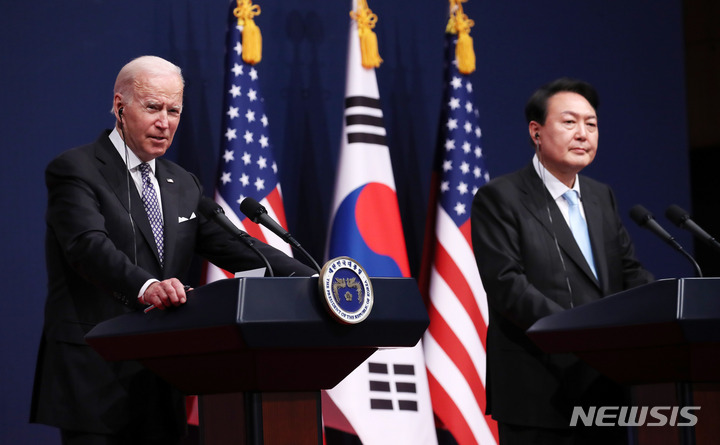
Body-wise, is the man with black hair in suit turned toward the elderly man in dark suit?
no

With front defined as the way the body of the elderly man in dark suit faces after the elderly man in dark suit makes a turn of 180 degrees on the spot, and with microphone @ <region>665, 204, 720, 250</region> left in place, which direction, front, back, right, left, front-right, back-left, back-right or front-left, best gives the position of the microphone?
back-right

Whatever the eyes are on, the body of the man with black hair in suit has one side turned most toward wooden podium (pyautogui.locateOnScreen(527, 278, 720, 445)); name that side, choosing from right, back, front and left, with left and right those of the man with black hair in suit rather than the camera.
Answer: front

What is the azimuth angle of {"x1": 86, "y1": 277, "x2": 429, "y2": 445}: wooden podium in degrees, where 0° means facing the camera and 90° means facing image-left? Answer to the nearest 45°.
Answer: approximately 315°

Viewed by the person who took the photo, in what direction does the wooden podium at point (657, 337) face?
facing the viewer and to the right of the viewer

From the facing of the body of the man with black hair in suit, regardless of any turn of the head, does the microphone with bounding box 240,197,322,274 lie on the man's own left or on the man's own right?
on the man's own right

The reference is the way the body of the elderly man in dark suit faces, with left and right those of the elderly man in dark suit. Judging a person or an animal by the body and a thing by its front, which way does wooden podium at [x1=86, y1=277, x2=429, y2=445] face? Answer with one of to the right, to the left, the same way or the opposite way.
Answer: the same way

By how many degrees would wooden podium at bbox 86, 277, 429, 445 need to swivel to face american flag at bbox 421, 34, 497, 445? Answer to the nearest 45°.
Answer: approximately 90° to its left

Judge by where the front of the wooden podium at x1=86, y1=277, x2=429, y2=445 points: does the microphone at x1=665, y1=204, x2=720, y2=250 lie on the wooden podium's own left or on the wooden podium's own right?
on the wooden podium's own left

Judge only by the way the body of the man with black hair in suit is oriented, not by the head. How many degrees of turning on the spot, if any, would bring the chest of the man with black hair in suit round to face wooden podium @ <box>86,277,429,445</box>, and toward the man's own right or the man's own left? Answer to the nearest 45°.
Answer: approximately 90° to the man's own right

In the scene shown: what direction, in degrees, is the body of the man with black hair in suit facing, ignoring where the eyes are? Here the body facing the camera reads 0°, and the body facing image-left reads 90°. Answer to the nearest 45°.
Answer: approximately 315°

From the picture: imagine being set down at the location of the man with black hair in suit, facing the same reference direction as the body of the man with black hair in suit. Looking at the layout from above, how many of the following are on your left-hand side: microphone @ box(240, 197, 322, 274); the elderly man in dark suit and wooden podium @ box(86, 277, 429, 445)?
0

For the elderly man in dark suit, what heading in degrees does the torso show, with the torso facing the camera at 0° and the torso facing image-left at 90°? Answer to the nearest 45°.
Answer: approximately 315°

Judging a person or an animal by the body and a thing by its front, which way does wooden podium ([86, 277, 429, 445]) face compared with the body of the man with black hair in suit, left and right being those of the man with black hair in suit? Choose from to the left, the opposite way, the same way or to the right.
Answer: the same way

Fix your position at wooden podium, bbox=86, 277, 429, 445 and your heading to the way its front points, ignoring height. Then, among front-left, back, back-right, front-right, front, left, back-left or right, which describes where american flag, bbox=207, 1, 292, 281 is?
back-left

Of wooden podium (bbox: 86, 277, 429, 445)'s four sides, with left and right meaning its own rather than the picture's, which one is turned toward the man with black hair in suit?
left

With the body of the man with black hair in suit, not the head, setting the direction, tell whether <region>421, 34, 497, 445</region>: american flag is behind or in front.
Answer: behind

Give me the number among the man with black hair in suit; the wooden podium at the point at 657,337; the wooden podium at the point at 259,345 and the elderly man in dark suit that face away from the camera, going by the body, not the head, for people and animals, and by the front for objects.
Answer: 0

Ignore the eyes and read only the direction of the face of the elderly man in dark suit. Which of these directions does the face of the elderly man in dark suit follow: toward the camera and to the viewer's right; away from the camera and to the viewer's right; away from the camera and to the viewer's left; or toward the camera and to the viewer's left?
toward the camera and to the viewer's right

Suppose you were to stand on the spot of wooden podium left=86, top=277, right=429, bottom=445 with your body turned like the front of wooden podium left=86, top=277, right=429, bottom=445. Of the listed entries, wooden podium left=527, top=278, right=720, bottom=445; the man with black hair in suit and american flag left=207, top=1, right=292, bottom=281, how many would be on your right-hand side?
0

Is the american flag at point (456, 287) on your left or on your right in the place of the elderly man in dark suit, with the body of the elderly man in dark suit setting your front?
on your left

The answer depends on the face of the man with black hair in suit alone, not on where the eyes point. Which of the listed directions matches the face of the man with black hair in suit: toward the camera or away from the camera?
toward the camera
